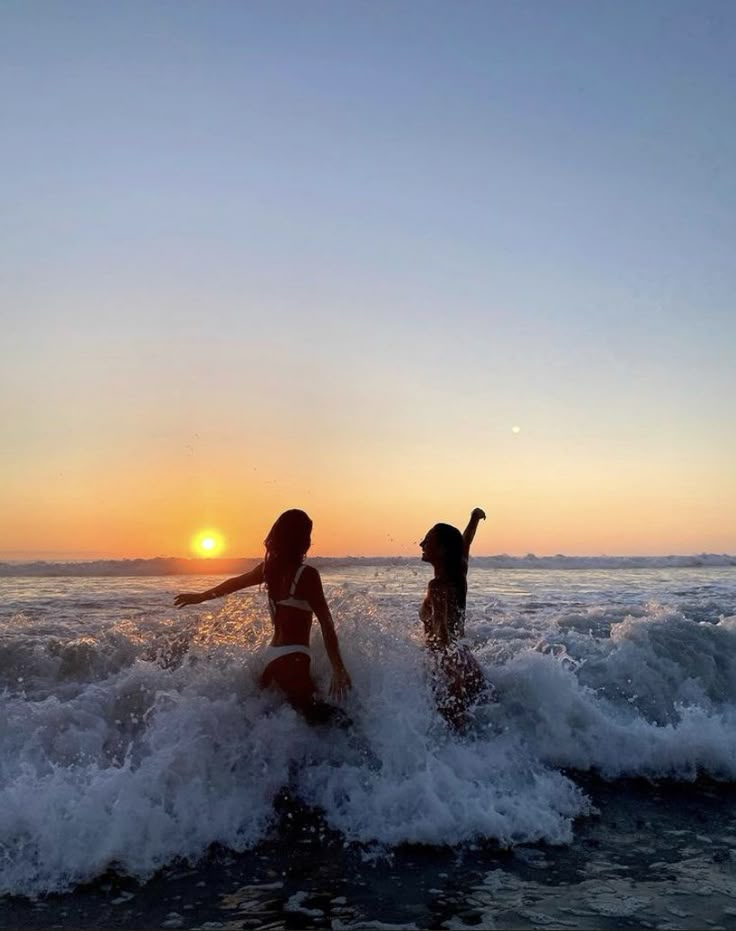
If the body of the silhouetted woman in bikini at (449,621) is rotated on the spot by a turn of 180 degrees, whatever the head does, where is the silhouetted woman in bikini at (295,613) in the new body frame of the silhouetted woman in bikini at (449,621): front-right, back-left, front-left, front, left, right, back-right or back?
back-right

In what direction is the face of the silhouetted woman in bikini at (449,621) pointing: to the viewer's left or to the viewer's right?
to the viewer's left

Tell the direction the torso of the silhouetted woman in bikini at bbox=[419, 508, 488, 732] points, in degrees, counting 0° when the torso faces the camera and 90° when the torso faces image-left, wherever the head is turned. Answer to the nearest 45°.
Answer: approximately 90°
